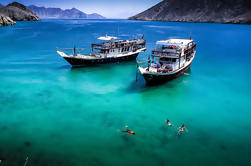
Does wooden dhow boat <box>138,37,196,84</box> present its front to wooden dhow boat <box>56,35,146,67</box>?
no

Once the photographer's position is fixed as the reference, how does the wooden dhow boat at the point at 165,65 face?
facing the viewer and to the left of the viewer
